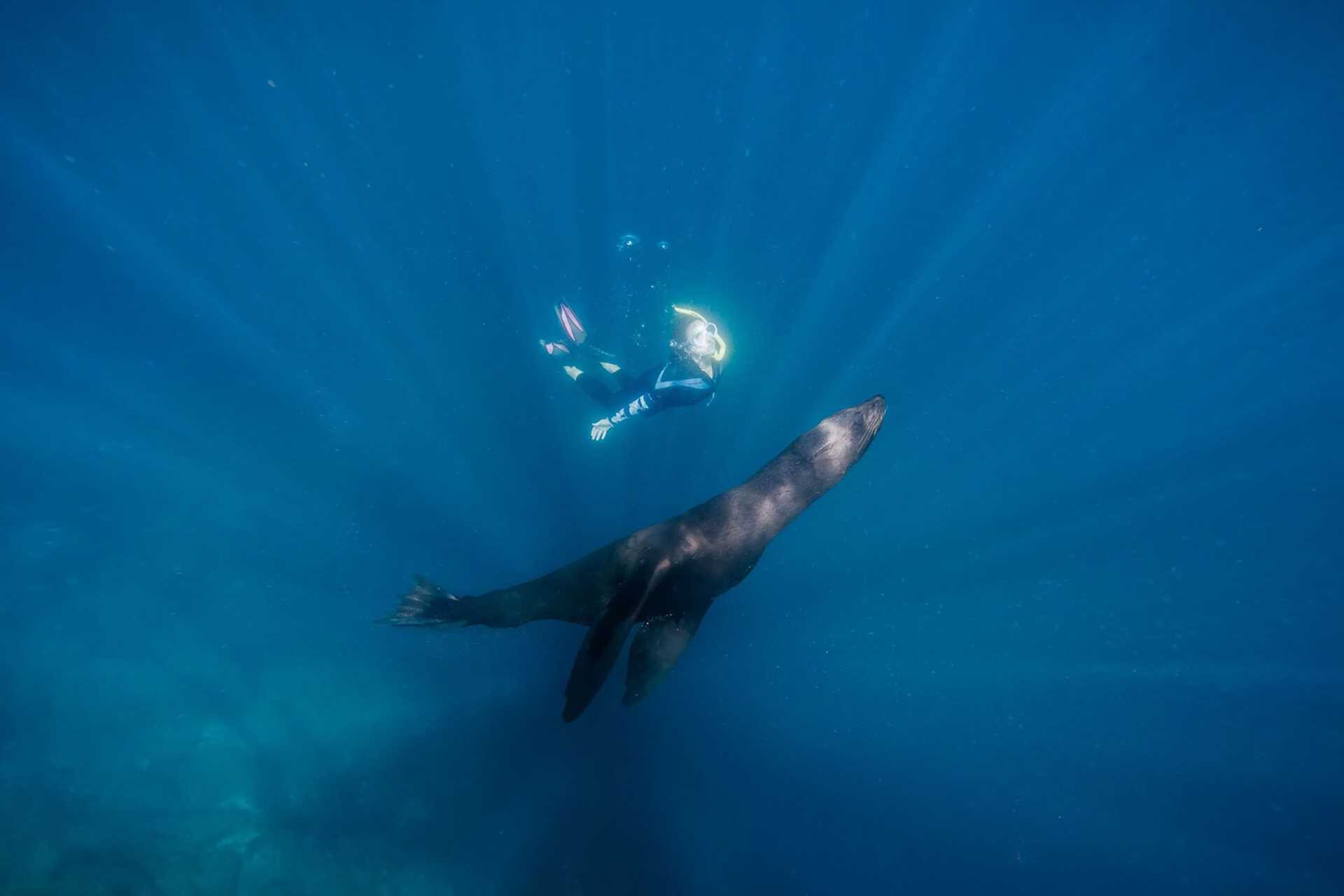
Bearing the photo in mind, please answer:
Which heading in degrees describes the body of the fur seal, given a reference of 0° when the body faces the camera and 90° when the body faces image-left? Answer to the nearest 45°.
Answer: approximately 270°

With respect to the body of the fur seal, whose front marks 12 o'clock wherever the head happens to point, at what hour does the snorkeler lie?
The snorkeler is roughly at 10 o'clock from the fur seal.
